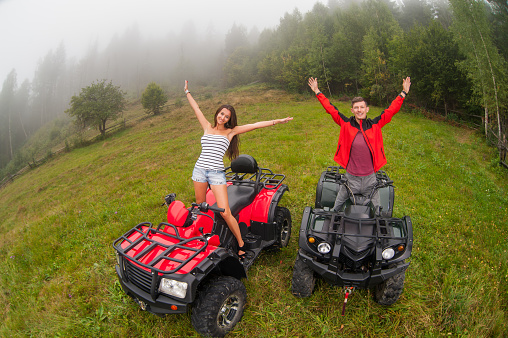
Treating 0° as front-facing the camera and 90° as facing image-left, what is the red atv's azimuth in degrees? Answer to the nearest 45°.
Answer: approximately 45°

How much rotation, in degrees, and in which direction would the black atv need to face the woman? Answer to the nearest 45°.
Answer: approximately 135° to its right

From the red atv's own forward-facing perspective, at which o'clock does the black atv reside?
The black atv is roughly at 8 o'clock from the red atv.

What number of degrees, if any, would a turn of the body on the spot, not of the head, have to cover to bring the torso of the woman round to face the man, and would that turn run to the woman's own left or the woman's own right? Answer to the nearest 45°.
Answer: approximately 90° to the woman's own left

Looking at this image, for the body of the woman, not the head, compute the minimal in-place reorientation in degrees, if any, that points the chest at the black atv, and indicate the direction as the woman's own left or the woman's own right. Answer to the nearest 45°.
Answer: approximately 45° to the woman's own left

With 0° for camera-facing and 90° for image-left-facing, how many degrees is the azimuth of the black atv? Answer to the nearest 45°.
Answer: approximately 0°

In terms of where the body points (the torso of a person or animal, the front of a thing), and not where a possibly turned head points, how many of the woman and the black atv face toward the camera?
2

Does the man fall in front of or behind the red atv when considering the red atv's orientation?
behind
